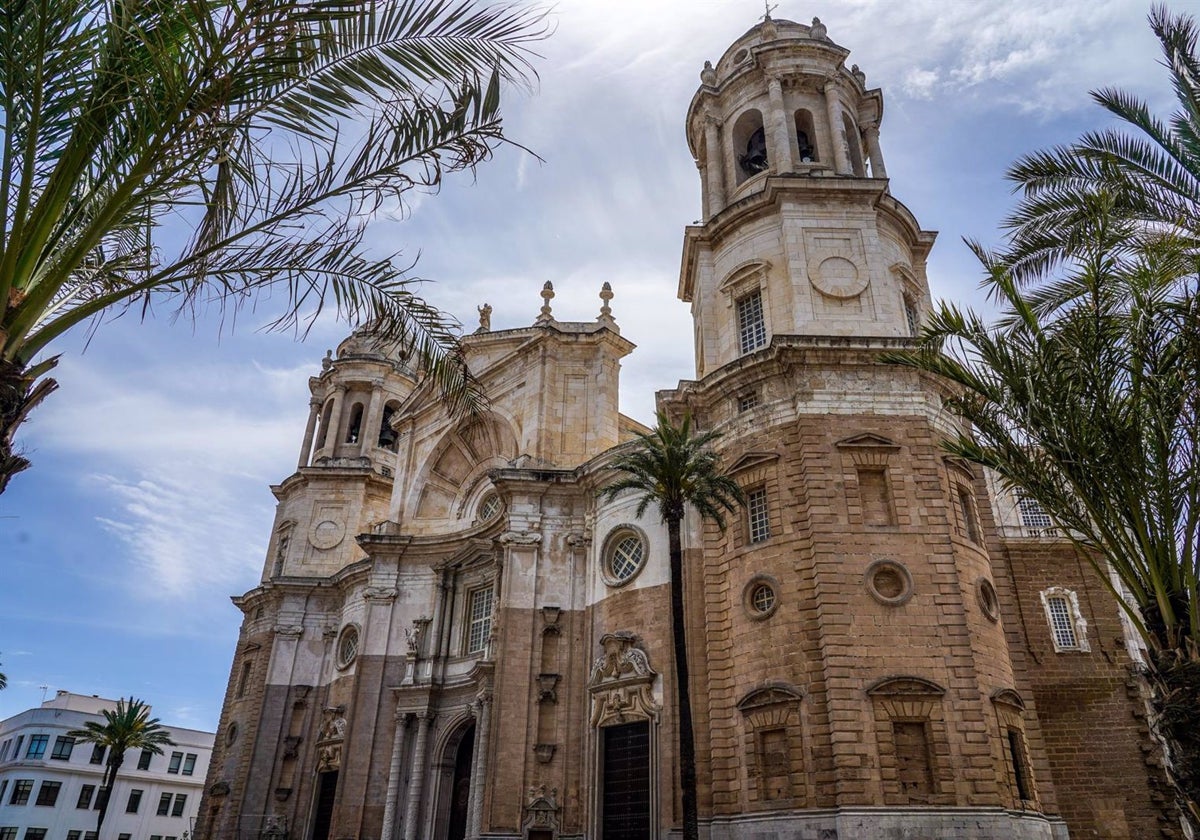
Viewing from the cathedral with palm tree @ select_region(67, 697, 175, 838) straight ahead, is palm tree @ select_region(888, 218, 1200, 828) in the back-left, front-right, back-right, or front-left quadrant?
back-left

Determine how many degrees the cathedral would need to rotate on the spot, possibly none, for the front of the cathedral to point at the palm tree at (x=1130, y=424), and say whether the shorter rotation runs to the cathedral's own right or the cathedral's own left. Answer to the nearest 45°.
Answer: approximately 45° to the cathedral's own left

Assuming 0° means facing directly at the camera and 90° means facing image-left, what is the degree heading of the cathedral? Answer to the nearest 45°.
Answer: approximately 45°

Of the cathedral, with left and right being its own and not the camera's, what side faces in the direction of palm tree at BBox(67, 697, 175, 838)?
right
